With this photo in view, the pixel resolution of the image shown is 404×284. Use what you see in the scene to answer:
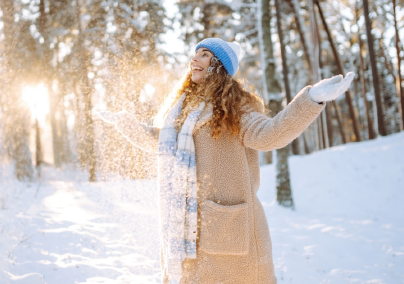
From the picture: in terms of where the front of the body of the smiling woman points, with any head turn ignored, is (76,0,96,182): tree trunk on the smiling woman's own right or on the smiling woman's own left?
on the smiling woman's own right

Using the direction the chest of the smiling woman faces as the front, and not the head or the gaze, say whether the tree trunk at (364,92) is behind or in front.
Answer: behind

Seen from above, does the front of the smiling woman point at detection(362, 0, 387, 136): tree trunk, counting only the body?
no

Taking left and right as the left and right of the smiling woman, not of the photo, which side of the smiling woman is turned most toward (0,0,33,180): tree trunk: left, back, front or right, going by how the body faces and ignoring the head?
right

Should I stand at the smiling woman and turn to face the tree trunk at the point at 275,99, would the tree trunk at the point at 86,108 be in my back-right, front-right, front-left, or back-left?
front-left

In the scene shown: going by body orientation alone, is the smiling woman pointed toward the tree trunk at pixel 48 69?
no

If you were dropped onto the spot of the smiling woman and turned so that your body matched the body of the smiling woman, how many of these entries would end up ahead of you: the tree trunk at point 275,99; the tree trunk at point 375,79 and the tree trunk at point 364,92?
0

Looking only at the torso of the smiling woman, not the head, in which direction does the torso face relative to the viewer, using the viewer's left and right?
facing the viewer and to the left of the viewer

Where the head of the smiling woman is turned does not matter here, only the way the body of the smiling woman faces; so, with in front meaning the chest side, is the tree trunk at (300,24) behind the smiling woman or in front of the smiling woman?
behind
